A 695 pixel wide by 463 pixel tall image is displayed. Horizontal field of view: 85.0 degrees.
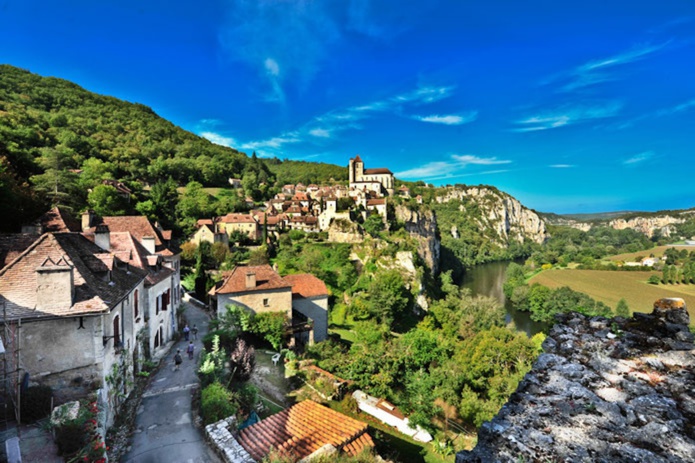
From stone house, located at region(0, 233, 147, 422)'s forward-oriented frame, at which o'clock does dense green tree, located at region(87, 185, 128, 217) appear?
The dense green tree is roughly at 9 o'clock from the stone house.

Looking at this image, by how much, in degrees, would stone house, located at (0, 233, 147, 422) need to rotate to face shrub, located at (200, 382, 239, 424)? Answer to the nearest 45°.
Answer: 0° — it already faces it

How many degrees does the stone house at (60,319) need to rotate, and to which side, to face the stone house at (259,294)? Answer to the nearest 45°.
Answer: approximately 45° to its left

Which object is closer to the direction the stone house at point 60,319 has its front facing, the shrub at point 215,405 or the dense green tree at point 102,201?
the shrub

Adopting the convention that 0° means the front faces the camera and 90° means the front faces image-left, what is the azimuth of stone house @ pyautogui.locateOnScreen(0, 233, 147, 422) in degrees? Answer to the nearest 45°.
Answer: approximately 270°
